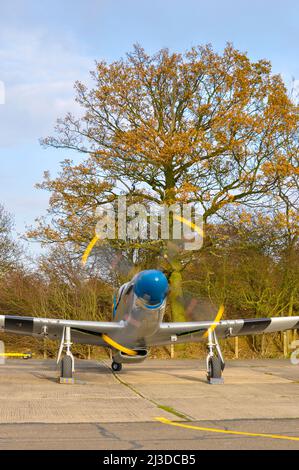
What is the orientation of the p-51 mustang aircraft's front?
toward the camera

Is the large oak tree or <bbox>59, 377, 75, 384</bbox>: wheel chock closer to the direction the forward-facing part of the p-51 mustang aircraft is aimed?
the wheel chock

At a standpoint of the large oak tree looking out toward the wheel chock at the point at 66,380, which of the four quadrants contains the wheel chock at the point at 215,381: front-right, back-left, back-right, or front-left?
front-left

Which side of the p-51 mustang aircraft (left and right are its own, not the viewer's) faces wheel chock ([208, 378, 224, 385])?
left

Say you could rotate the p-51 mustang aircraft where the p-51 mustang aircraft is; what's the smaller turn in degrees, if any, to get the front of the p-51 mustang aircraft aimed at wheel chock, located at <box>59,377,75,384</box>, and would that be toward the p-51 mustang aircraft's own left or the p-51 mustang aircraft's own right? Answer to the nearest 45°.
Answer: approximately 45° to the p-51 mustang aircraft's own right

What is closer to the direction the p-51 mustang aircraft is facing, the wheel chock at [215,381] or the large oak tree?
the wheel chock

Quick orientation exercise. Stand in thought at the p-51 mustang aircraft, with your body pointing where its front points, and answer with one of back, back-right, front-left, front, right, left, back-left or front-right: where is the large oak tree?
back
